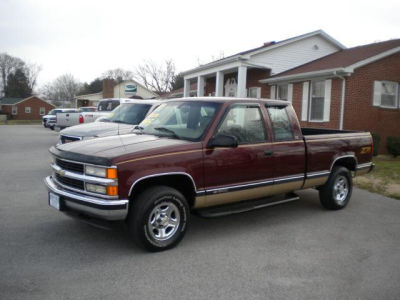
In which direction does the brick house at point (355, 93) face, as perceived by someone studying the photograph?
facing the viewer and to the left of the viewer

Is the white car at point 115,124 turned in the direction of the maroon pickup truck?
no

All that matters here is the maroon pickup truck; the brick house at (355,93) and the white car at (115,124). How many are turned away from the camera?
0

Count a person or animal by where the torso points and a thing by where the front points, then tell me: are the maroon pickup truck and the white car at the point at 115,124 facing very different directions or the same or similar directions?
same or similar directions

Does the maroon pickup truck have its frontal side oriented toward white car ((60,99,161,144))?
no

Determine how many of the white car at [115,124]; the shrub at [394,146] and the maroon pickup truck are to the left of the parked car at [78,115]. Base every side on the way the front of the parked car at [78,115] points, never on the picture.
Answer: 0

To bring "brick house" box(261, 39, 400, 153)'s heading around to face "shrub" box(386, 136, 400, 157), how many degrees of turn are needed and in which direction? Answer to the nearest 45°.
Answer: approximately 90° to its left

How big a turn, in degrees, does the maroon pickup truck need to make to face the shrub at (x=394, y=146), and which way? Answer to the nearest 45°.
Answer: approximately 180°

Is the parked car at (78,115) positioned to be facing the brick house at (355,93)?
no

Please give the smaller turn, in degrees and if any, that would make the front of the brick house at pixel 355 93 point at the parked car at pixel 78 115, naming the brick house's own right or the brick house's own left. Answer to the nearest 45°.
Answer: approximately 45° to the brick house's own right

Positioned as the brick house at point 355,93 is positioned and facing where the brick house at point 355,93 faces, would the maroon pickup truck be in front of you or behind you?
in front

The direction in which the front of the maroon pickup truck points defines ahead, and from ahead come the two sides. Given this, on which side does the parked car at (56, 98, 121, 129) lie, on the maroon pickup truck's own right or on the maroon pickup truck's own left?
on the maroon pickup truck's own right

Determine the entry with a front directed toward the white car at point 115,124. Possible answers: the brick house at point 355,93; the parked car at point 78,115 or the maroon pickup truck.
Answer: the brick house

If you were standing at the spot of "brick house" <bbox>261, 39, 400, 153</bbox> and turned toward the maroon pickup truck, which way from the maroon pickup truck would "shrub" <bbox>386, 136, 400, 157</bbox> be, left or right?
left

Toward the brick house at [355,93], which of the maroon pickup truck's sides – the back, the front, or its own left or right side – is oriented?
back

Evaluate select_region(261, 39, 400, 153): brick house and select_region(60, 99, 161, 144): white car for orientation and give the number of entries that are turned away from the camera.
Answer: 0

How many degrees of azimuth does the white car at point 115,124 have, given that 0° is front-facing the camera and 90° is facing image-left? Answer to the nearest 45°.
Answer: approximately 45°
